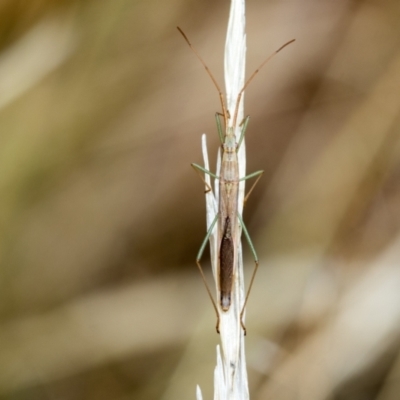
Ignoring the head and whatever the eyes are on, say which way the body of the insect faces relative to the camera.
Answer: away from the camera
